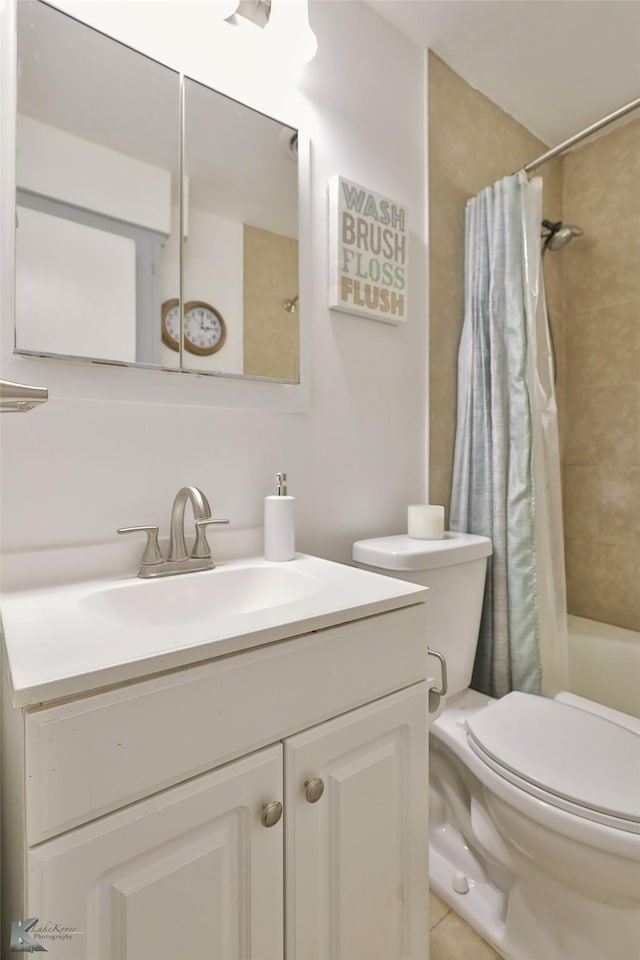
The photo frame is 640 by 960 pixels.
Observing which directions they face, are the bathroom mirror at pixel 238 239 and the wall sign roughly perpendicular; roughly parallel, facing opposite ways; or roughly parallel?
roughly parallel

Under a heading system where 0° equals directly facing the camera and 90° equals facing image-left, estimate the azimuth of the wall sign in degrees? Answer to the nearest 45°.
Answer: approximately 315°

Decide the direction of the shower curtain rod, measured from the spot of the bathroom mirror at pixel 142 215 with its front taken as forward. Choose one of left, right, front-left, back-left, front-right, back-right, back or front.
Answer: front-left

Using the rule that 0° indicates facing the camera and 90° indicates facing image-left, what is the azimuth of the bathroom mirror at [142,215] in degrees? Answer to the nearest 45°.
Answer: approximately 315°

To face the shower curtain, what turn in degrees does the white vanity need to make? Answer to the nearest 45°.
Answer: approximately 90° to its left

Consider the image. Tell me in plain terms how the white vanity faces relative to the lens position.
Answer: facing the viewer and to the right of the viewer

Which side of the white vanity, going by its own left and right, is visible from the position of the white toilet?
left

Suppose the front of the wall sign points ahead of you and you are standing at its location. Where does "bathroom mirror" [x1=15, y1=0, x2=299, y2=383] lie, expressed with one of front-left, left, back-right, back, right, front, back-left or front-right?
right

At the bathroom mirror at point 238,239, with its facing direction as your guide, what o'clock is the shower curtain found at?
The shower curtain is roughly at 10 o'clock from the bathroom mirror.

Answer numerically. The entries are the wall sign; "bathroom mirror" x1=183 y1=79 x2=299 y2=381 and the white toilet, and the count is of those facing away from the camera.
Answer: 0
